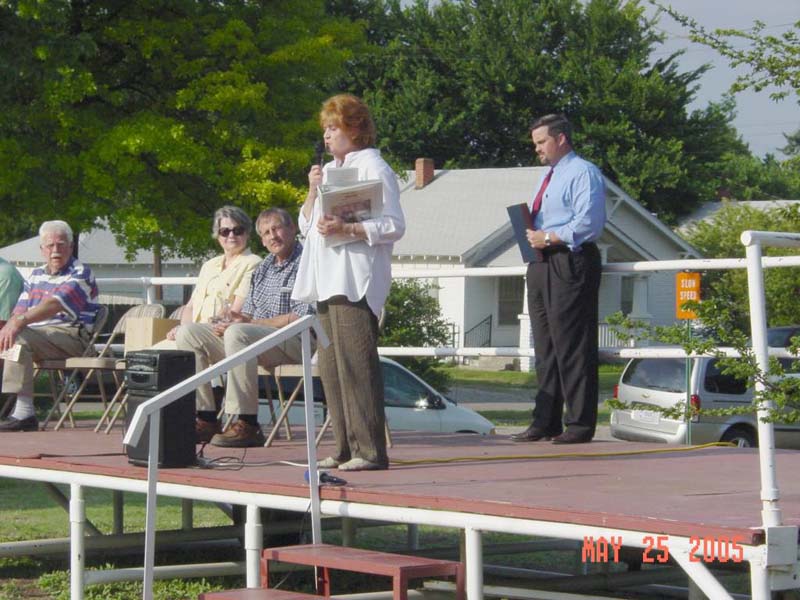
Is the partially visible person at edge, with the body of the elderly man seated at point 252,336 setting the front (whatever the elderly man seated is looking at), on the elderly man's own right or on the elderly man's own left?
on the elderly man's own right

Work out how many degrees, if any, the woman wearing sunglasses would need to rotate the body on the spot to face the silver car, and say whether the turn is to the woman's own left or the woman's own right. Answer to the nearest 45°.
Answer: approximately 180°

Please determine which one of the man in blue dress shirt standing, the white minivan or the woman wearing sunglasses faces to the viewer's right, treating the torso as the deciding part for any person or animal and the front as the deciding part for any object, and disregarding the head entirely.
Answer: the white minivan

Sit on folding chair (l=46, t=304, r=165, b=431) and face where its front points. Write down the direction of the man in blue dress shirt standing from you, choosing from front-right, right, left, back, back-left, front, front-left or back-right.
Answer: left

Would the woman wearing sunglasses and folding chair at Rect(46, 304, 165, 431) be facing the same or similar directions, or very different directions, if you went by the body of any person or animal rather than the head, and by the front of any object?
same or similar directions

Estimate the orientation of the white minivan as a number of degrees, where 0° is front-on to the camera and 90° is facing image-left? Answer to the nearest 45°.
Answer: approximately 270°

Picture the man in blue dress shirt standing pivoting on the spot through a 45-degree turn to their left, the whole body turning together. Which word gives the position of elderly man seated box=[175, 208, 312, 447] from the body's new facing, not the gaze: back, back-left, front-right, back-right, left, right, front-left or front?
right

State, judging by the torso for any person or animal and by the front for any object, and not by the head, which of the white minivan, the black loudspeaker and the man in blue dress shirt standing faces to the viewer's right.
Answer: the white minivan

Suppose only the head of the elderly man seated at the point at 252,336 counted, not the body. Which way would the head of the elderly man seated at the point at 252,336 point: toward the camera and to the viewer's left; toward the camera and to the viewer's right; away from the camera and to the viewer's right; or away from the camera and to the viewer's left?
toward the camera and to the viewer's right

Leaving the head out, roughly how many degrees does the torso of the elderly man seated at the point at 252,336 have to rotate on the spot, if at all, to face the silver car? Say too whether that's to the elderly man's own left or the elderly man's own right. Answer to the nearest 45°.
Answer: approximately 180°

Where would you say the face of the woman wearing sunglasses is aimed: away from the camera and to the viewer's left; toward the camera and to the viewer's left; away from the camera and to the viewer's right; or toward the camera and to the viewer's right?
toward the camera and to the viewer's right

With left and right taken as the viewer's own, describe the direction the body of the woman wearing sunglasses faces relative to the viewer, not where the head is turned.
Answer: facing the viewer and to the left of the viewer
